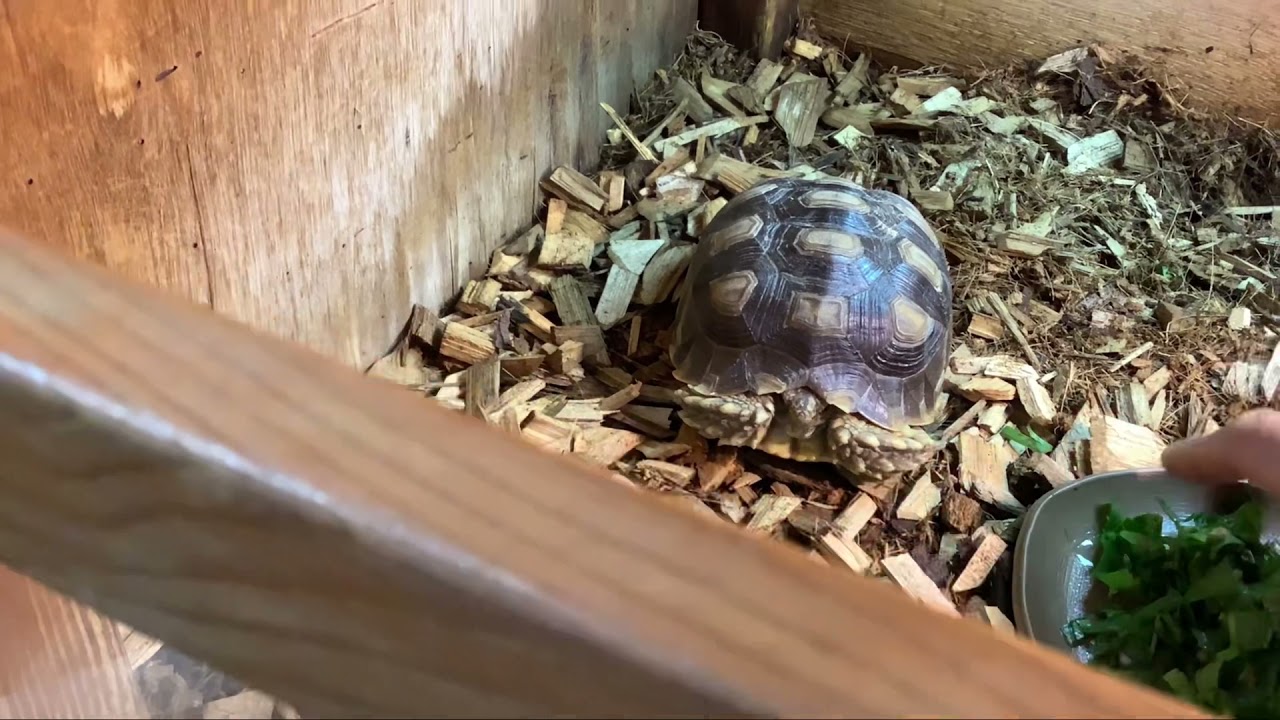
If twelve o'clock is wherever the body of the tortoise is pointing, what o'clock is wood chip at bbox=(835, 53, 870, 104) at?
The wood chip is roughly at 6 o'clock from the tortoise.

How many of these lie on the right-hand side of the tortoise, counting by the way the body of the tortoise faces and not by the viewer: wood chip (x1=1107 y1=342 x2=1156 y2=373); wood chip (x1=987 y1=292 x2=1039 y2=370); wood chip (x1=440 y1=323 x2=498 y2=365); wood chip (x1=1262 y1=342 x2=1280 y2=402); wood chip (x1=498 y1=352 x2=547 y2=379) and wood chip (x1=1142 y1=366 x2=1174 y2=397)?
2

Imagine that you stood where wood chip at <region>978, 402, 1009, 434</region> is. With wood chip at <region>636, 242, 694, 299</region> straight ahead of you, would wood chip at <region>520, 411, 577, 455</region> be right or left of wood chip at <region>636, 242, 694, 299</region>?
left

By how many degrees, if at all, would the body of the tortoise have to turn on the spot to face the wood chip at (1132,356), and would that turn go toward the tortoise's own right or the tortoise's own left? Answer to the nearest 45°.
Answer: approximately 135° to the tortoise's own left

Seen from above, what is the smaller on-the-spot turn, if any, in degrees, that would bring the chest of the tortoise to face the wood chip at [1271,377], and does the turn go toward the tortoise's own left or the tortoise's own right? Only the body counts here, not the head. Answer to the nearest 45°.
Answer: approximately 135° to the tortoise's own left

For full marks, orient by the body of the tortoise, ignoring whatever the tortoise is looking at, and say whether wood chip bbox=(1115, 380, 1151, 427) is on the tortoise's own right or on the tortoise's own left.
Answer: on the tortoise's own left

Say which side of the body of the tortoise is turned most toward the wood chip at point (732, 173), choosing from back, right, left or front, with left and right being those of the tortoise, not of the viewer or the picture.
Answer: back

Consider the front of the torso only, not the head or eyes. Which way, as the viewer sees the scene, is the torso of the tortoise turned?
toward the camera

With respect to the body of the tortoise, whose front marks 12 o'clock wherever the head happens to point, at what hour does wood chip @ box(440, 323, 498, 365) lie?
The wood chip is roughly at 3 o'clock from the tortoise.

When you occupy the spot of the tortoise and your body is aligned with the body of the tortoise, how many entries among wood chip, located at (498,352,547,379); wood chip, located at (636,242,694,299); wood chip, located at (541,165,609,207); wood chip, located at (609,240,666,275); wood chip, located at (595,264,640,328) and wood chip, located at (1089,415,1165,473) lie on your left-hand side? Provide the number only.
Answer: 1

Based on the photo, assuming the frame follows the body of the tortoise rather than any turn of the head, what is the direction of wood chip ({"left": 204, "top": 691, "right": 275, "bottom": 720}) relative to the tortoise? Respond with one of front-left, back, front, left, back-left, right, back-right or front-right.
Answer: front

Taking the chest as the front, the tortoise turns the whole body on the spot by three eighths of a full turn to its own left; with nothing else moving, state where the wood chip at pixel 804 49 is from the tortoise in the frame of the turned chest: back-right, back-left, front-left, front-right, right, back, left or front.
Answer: front-left

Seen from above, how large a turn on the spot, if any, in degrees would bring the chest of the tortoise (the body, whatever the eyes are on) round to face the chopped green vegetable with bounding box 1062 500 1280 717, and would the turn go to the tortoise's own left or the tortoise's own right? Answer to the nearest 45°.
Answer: approximately 45° to the tortoise's own left
